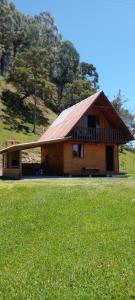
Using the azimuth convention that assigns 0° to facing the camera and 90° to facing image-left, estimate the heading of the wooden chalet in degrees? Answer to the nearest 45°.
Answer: approximately 315°
